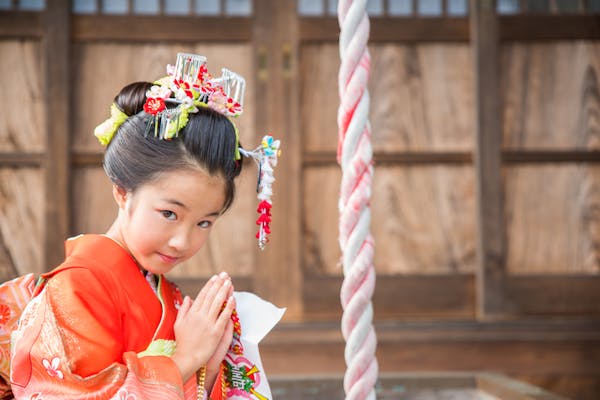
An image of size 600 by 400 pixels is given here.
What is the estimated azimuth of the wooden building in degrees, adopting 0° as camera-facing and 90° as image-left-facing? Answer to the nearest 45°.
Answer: approximately 0°

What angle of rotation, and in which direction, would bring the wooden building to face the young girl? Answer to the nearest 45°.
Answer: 0° — it already faces them

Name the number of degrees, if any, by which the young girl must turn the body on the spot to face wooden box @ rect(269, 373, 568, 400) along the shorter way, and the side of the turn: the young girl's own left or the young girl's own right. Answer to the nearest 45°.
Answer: approximately 90° to the young girl's own left

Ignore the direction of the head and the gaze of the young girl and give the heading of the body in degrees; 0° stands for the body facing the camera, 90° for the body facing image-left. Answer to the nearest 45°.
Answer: approximately 315°
